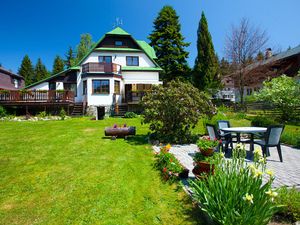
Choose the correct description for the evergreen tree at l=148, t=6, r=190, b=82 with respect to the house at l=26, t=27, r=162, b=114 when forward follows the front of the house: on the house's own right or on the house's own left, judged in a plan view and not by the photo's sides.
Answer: on the house's own left

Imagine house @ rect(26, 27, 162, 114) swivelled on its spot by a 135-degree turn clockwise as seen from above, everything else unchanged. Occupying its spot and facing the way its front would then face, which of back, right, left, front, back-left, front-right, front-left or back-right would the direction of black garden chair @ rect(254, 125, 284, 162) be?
back-left

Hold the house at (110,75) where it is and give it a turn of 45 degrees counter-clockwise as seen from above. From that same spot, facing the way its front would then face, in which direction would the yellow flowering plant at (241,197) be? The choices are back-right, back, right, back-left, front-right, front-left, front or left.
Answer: front-right

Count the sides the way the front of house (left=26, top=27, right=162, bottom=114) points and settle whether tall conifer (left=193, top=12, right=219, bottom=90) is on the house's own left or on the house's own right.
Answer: on the house's own left

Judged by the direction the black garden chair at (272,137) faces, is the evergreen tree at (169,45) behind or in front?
in front

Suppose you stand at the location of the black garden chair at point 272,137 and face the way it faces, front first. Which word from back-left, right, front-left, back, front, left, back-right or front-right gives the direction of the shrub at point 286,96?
front-right

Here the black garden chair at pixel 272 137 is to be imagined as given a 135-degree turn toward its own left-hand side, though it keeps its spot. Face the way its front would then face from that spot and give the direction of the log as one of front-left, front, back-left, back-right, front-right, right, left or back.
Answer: right

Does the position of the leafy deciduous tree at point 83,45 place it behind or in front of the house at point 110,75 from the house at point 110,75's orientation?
behind

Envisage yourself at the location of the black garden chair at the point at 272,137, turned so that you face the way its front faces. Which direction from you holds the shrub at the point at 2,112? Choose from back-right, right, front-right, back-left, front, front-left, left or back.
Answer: front-left

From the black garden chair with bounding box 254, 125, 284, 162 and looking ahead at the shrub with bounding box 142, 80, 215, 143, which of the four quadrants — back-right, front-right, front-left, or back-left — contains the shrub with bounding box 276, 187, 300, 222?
back-left

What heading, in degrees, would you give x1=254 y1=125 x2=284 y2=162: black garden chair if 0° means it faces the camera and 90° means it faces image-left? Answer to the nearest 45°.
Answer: approximately 135°

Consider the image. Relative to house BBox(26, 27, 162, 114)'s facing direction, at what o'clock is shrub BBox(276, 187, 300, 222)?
The shrub is roughly at 12 o'clock from the house.

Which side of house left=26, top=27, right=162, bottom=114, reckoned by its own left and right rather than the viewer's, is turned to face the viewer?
front

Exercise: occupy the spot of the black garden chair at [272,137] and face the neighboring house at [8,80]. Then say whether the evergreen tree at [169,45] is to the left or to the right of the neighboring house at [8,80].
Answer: right

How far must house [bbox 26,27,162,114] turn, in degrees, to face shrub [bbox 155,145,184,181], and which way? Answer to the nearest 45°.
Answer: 0° — it already faces it
